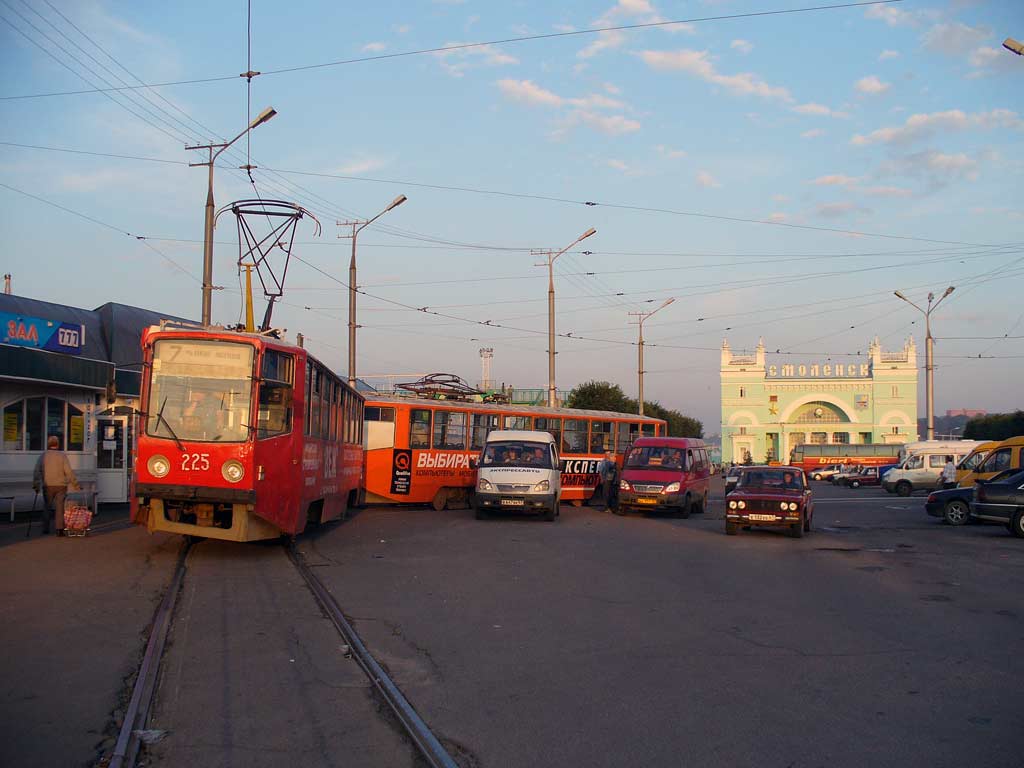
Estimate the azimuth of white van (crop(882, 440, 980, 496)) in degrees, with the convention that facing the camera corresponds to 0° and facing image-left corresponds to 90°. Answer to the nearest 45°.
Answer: approximately 45°

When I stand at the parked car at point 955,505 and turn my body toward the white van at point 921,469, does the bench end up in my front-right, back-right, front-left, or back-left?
back-left

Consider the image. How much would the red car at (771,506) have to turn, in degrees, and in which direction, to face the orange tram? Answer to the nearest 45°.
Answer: approximately 135° to its right

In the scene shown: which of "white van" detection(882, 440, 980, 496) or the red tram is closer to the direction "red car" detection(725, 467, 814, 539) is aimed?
the red tram

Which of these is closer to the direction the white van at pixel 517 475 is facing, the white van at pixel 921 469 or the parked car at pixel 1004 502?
the parked car

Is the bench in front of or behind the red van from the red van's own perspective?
in front

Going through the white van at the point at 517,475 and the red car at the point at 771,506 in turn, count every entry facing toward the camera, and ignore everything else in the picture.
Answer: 2

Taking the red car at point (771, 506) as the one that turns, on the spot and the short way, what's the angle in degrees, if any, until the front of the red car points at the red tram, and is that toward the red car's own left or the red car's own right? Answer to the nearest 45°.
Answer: approximately 45° to the red car's own right

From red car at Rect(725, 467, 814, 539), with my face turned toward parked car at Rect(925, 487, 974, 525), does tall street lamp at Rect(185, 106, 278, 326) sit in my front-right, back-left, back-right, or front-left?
back-left

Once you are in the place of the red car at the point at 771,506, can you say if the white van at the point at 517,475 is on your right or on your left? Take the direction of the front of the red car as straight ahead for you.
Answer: on your right

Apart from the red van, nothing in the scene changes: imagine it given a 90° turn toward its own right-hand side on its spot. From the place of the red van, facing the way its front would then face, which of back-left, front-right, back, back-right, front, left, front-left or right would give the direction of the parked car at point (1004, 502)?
back

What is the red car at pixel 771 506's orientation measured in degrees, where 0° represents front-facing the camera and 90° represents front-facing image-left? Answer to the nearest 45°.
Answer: approximately 0°

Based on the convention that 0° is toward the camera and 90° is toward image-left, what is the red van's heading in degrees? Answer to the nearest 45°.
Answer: approximately 45°
